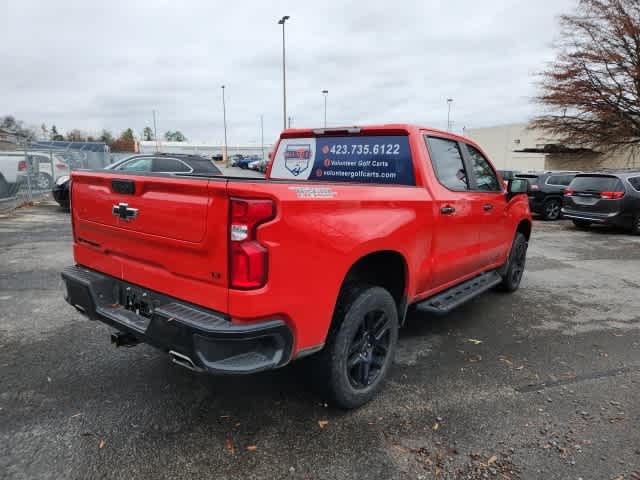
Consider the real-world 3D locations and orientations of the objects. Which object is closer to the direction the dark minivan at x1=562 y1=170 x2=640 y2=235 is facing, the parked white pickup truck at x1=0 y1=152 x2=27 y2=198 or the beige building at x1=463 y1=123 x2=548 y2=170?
the beige building

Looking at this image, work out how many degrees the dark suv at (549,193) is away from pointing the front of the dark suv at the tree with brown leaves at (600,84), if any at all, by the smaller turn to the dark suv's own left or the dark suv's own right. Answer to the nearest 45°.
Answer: approximately 45° to the dark suv's own left

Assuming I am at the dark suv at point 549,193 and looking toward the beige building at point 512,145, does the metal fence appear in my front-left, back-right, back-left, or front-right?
back-left

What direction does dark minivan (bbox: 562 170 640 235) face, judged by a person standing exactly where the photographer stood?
facing away from the viewer and to the right of the viewer

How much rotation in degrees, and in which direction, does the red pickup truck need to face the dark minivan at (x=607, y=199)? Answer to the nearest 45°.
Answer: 0° — it already faces it

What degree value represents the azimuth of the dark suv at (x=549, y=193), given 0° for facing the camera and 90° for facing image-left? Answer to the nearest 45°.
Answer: approximately 225°

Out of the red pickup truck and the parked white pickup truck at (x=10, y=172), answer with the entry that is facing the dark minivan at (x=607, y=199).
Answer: the red pickup truck
